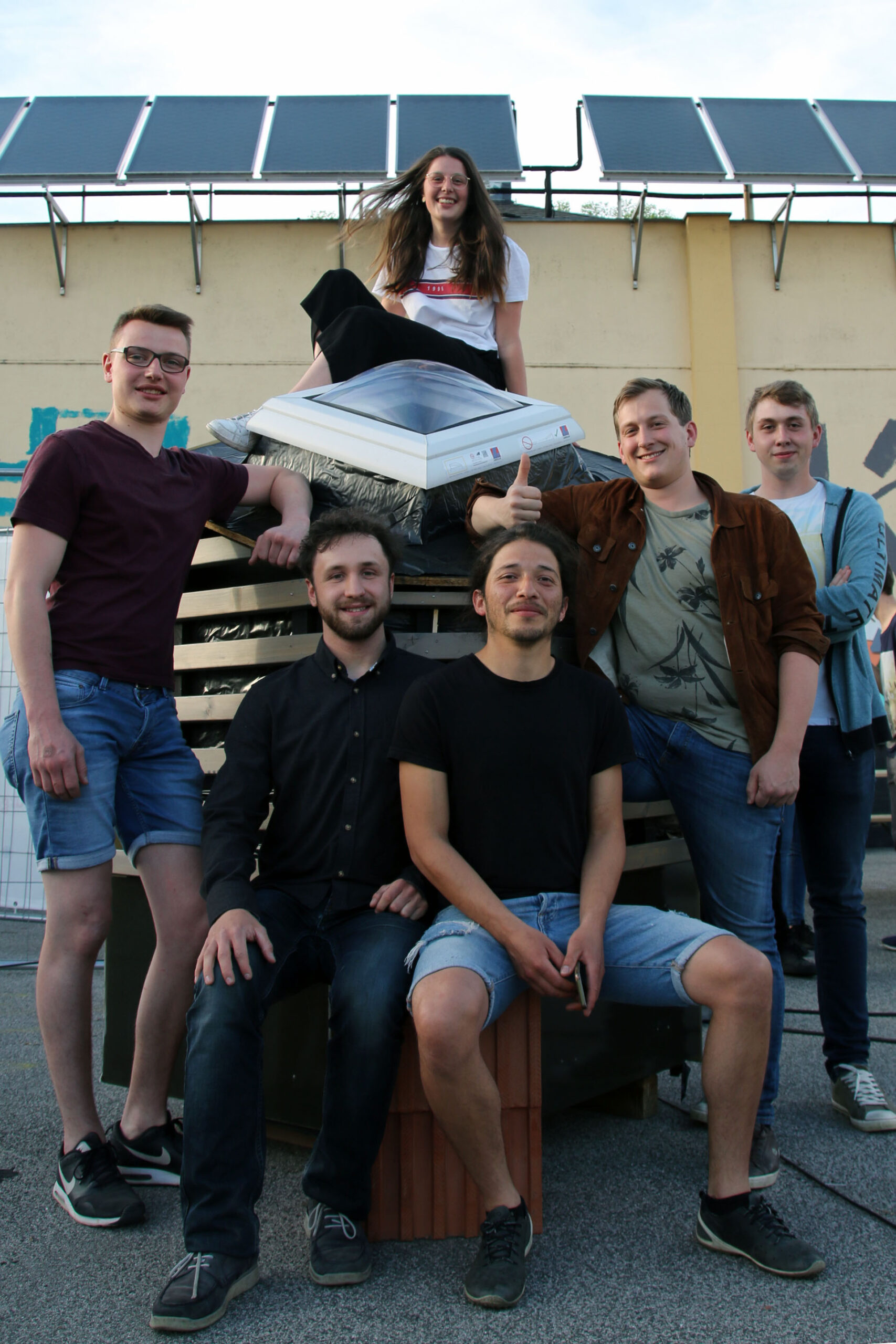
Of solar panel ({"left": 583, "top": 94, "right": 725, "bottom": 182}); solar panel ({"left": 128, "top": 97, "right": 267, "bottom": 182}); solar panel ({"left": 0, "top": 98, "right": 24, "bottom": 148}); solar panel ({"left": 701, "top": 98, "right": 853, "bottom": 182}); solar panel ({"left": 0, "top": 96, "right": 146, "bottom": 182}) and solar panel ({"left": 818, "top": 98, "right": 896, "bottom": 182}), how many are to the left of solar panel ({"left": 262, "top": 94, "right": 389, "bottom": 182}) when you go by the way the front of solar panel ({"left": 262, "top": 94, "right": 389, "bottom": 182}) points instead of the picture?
3

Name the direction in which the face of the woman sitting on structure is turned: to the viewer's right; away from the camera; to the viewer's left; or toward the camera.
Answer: toward the camera

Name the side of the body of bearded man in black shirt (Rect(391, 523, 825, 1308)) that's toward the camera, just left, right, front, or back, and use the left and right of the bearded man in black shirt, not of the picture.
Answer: front

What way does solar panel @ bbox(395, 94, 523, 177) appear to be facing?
toward the camera

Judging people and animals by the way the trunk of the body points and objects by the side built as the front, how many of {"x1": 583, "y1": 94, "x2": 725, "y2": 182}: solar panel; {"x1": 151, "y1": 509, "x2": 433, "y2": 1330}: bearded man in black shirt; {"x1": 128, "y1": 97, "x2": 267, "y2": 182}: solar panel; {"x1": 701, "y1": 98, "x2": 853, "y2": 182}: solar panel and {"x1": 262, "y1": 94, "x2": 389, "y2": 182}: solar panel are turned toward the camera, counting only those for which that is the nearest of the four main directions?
5

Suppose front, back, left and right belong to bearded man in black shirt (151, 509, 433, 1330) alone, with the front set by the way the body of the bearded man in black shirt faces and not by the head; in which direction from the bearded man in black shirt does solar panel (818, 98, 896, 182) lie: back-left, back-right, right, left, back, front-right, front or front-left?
back-left

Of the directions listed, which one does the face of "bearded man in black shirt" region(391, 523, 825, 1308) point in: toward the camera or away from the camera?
toward the camera

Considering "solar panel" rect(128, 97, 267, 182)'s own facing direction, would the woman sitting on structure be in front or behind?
in front

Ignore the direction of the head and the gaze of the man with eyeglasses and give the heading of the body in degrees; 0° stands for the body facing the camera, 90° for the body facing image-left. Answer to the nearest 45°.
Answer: approximately 315°

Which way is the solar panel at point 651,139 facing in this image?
toward the camera

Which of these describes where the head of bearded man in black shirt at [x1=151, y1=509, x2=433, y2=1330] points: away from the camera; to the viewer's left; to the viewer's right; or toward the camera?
toward the camera

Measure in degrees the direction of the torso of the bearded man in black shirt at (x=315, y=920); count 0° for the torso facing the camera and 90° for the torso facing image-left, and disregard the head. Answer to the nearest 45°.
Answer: approximately 0°

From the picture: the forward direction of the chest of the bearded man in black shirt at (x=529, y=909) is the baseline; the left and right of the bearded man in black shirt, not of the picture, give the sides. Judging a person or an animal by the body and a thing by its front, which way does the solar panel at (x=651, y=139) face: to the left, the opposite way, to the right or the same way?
the same way

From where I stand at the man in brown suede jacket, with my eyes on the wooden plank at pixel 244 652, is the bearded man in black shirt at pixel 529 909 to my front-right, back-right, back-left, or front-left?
front-left
